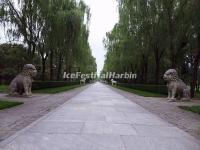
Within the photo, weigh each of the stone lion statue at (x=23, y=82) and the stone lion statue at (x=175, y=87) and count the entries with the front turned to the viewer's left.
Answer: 1

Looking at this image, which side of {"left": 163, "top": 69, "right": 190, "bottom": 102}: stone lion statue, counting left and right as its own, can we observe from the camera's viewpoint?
left

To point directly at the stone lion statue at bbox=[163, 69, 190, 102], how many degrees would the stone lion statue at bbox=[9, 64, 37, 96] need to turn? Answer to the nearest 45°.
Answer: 0° — it already faces it

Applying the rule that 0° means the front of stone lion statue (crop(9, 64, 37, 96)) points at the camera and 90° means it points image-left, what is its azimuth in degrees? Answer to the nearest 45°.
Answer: approximately 270°

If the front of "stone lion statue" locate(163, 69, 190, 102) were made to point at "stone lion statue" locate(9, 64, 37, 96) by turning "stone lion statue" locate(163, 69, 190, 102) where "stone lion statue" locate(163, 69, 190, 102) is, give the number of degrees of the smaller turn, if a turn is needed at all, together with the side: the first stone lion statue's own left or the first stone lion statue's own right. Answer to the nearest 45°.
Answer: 0° — it already faces it
